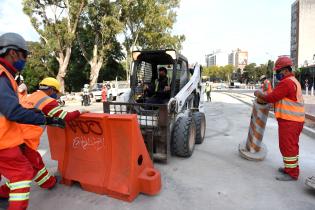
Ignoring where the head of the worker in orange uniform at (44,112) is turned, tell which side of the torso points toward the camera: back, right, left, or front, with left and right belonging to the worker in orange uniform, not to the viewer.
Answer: right

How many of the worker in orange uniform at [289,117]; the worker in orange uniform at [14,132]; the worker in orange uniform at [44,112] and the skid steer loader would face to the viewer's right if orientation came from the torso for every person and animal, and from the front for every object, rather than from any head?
2

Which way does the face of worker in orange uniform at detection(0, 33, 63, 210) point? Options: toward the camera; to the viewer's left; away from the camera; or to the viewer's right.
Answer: to the viewer's right

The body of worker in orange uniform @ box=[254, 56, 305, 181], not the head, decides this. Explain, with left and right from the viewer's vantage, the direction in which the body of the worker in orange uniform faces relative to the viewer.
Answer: facing to the left of the viewer

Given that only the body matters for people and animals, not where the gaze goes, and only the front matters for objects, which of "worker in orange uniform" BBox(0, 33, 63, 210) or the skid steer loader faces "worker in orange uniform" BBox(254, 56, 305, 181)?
"worker in orange uniform" BBox(0, 33, 63, 210)

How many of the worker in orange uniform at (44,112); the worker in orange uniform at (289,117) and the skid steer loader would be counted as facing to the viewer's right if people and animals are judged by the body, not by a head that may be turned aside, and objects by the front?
1

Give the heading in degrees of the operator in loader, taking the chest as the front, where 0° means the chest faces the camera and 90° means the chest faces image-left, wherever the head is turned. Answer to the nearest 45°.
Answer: approximately 45°

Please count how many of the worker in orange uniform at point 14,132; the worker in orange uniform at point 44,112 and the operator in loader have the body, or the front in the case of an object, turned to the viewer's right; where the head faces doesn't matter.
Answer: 2

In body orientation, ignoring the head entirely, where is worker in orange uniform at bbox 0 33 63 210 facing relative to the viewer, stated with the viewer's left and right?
facing to the right of the viewer

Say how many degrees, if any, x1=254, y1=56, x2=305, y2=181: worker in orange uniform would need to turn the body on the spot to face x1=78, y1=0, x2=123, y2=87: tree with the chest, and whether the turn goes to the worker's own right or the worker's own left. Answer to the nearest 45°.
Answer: approximately 45° to the worker's own right

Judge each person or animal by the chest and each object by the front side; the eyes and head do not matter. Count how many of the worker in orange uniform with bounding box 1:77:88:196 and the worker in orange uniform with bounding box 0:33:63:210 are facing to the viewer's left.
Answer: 0

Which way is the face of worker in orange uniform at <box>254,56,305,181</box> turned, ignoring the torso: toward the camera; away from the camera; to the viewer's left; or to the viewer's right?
to the viewer's left

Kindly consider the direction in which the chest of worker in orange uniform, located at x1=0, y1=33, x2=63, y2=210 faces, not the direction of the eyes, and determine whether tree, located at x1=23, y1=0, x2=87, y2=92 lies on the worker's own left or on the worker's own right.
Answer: on the worker's own left
